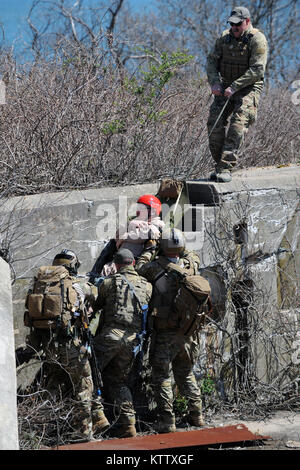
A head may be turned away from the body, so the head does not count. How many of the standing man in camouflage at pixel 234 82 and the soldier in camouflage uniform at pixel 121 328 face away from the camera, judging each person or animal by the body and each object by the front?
1

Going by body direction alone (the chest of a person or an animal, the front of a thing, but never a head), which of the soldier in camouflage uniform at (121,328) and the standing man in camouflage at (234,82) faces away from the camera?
the soldier in camouflage uniform

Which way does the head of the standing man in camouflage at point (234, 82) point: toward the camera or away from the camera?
toward the camera

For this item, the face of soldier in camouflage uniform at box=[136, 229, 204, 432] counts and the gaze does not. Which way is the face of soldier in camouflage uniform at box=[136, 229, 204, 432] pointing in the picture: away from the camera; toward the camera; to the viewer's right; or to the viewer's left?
away from the camera

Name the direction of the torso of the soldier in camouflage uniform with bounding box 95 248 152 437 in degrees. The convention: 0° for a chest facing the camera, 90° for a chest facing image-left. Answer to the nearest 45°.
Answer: approximately 180°

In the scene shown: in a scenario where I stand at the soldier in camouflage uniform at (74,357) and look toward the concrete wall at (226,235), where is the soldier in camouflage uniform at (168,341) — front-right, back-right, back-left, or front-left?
front-right
